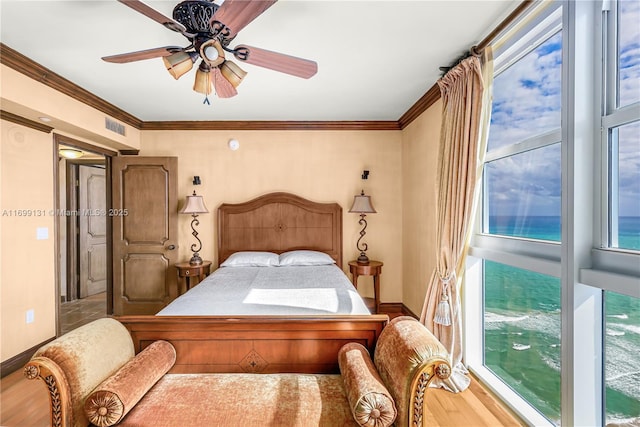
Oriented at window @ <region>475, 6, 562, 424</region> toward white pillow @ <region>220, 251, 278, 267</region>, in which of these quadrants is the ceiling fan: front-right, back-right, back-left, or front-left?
front-left

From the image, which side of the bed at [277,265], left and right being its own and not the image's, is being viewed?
front

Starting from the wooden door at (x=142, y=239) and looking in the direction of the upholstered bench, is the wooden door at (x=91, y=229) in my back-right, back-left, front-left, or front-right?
back-right

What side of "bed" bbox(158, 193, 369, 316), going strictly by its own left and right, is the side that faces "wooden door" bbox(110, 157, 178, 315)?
right

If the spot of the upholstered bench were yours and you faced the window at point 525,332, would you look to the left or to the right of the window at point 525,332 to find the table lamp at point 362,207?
left

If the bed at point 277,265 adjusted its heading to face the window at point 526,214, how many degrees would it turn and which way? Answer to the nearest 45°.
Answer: approximately 45° to its left

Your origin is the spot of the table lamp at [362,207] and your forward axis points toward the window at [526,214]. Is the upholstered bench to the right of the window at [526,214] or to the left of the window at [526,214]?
right

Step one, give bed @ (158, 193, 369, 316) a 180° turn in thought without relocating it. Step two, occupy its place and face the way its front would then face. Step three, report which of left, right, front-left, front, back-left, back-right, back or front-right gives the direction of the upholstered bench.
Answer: back

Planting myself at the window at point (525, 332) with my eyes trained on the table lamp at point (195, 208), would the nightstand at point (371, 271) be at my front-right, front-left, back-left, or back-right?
front-right

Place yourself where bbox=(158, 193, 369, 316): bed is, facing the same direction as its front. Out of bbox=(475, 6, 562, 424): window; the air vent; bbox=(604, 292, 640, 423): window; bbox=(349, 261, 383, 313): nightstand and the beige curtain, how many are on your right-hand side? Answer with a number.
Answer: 1

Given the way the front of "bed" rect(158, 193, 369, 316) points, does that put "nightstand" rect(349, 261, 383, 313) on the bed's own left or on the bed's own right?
on the bed's own left

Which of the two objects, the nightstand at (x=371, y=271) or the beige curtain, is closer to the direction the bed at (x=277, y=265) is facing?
the beige curtain

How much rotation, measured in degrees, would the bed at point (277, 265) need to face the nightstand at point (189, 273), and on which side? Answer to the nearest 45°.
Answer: approximately 135° to its right

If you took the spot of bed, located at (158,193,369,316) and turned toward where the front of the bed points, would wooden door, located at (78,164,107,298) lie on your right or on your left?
on your right

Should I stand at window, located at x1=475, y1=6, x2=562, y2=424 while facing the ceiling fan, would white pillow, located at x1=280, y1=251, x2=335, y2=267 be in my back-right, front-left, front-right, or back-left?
front-right
